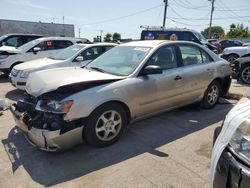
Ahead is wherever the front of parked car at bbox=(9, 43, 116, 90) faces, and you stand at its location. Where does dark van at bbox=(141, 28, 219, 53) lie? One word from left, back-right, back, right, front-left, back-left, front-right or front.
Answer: back

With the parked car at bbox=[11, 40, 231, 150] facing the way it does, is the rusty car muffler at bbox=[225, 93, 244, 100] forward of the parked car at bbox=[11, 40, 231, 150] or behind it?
behind

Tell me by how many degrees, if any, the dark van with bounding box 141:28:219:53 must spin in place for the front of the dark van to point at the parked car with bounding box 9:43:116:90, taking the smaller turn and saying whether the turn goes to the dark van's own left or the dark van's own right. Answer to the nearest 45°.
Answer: approximately 90° to the dark van's own right

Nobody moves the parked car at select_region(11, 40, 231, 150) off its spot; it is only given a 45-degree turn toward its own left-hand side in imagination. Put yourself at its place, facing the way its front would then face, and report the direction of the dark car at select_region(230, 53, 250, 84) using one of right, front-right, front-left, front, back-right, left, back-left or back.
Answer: back-left

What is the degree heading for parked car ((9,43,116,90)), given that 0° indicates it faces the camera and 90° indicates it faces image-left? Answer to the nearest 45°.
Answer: approximately 45°

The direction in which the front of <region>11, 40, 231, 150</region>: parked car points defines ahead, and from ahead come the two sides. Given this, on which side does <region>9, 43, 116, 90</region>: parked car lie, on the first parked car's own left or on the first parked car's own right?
on the first parked car's own right
